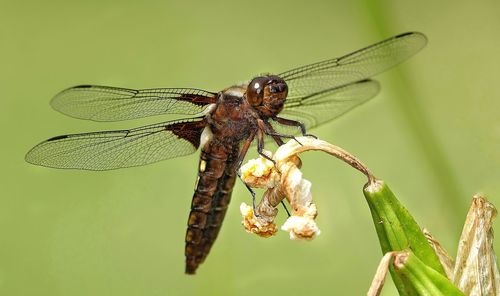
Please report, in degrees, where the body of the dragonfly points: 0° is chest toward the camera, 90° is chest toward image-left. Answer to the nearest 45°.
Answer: approximately 315°

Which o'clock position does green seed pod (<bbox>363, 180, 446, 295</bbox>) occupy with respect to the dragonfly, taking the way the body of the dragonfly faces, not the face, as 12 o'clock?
The green seed pod is roughly at 1 o'clock from the dragonfly.

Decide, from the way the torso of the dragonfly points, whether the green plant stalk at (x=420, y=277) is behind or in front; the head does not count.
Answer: in front
